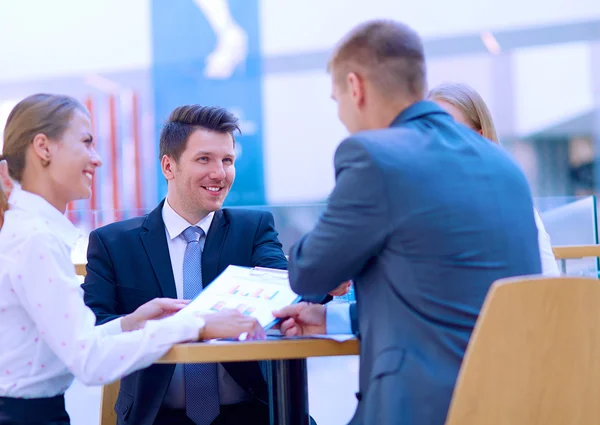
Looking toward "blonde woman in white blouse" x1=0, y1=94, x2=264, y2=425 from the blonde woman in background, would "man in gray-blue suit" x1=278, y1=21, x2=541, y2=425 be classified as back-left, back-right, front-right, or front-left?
front-left

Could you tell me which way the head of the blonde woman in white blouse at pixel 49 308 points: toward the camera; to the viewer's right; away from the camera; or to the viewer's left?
to the viewer's right

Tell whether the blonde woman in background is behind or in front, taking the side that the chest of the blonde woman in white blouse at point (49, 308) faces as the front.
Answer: in front

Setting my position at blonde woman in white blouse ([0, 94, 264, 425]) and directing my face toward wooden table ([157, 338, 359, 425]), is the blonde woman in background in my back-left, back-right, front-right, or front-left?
front-left

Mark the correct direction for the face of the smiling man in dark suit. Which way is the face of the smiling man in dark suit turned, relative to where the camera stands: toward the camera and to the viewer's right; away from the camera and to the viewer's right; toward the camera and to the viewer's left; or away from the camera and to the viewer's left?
toward the camera and to the viewer's right

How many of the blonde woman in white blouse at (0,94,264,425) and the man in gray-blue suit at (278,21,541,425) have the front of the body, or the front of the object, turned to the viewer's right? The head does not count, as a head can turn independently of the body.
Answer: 1

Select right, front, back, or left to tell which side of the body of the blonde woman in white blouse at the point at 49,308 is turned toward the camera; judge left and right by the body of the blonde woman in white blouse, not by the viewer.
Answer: right

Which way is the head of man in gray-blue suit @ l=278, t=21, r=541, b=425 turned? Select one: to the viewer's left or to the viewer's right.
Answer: to the viewer's left

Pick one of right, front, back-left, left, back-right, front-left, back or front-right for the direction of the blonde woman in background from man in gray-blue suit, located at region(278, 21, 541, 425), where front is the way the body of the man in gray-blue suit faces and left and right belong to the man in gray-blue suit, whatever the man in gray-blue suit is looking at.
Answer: front-right

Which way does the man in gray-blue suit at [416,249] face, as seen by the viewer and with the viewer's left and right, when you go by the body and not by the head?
facing away from the viewer and to the left of the viewer
